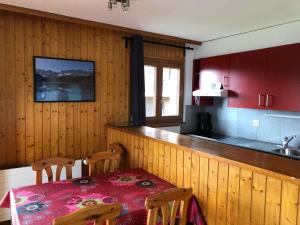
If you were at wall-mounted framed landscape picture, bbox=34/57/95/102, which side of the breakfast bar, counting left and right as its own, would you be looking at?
right

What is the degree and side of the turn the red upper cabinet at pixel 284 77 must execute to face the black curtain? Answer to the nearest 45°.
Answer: approximately 45° to its right

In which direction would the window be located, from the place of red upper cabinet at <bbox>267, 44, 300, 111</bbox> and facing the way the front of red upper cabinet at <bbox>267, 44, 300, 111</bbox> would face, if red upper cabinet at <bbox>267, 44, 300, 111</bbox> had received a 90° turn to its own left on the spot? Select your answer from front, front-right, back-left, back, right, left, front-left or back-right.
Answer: back-right

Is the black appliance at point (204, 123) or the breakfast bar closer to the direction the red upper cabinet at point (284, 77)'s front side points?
the breakfast bar

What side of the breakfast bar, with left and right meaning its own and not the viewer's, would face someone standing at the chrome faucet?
back

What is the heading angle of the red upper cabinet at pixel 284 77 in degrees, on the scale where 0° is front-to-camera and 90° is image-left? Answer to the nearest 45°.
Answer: approximately 45°

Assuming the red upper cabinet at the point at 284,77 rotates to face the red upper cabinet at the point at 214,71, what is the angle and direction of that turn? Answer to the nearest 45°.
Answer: approximately 90° to its right

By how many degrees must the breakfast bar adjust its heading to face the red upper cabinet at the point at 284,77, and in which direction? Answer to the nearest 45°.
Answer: approximately 180°

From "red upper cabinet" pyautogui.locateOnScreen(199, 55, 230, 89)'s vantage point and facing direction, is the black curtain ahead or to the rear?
ahead

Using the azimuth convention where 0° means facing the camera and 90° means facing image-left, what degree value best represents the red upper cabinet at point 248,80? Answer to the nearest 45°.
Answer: approximately 45°

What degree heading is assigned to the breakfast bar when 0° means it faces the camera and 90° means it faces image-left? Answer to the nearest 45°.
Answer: approximately 45°

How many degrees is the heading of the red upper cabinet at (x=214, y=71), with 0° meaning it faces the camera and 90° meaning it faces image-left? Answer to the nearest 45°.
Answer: approximately 45°
